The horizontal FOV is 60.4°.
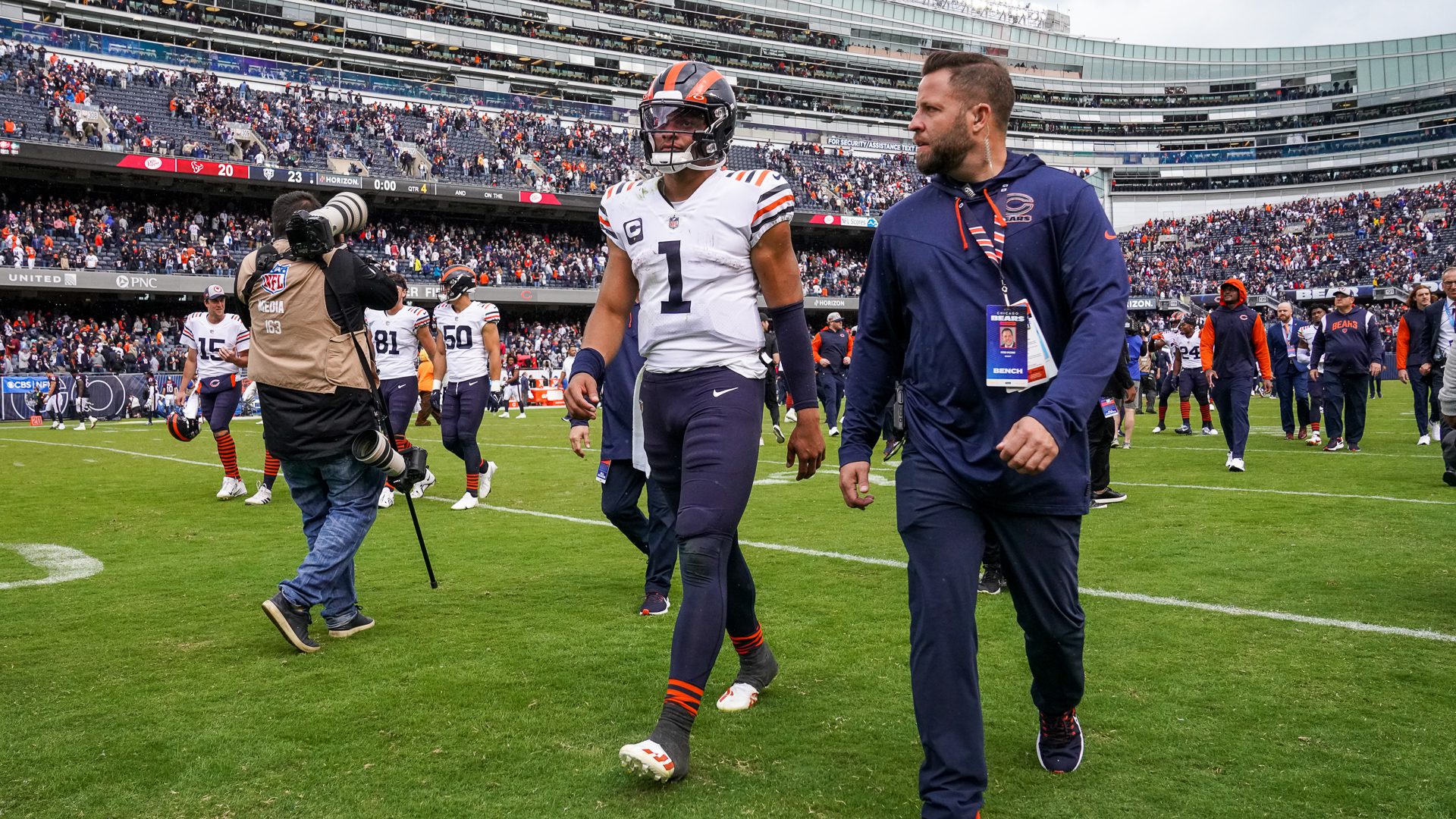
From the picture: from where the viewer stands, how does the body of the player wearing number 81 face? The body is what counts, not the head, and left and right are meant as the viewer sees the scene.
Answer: facing the viewer and to the left of the viewer

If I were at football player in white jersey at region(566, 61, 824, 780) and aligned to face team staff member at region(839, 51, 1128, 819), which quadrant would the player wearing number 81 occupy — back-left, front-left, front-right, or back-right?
back-left

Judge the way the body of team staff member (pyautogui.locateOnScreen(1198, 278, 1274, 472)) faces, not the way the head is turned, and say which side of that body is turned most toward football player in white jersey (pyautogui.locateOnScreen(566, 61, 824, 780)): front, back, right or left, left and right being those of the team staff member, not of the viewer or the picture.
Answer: front

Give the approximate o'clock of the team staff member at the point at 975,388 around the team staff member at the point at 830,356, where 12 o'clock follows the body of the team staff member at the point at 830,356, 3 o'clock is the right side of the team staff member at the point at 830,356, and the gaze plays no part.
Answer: the team staff member at the point at 975,388 is roughly at 12 o'clock from the team staff member at the point at 830,356.

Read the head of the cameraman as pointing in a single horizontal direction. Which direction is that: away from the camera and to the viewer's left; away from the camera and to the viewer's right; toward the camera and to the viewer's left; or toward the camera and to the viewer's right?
away from the camera and to the viewer's right

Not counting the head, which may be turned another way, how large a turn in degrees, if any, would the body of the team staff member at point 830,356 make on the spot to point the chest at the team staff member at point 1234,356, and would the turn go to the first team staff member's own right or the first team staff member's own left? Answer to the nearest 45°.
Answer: approximately 45° to the first team staff member's own left

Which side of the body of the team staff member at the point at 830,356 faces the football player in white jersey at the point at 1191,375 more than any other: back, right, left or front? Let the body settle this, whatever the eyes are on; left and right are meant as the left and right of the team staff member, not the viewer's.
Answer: left

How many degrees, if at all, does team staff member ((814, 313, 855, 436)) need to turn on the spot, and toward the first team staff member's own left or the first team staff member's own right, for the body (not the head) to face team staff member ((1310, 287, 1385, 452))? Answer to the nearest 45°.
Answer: approximately 45° to the first team staff member's own left

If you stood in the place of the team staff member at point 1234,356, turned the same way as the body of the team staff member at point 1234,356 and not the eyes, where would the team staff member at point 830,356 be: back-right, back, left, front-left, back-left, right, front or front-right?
back-right

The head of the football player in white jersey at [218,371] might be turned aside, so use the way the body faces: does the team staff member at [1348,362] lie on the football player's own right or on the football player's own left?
on the football player's own left
